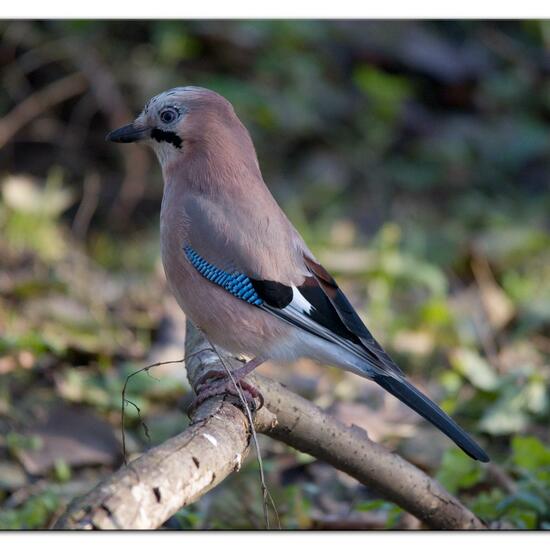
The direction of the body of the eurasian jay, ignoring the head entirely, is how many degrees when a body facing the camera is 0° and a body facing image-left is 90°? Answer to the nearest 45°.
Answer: approximately 90°

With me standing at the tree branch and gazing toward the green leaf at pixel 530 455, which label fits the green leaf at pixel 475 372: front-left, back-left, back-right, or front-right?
front-left

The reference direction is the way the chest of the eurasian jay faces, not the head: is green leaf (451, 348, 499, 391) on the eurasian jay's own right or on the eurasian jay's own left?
on the eurasian jay's own right

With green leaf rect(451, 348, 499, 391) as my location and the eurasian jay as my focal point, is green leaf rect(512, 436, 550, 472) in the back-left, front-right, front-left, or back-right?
front-left
